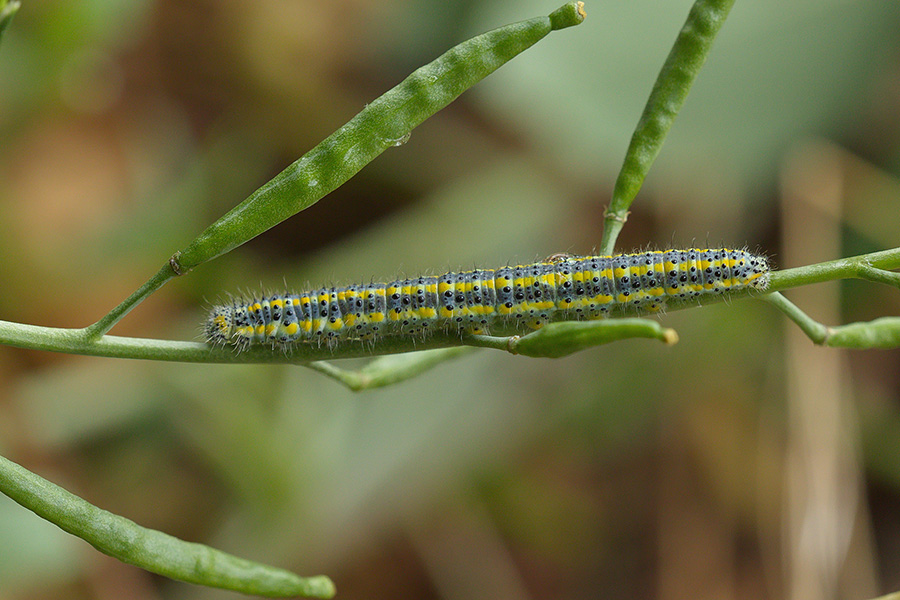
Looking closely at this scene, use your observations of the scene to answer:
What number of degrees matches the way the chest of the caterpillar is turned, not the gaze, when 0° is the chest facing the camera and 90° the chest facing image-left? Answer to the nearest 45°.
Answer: approximately 90°

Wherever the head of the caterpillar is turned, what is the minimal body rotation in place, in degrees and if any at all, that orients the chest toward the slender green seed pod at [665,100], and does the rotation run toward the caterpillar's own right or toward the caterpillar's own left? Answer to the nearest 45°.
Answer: approximately 135° to the caterpillar's own left

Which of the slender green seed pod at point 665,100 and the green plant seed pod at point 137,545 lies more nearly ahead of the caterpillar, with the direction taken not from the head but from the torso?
the green plant seed pod

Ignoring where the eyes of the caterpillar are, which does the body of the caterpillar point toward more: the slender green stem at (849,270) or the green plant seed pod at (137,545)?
the green plant seed pod

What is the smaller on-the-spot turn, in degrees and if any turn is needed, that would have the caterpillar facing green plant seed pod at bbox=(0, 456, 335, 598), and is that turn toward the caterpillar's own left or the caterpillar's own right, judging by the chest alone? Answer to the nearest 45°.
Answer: approximately 45° to the caterpillar's own left

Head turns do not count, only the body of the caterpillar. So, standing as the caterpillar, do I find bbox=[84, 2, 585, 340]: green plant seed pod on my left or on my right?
on my left

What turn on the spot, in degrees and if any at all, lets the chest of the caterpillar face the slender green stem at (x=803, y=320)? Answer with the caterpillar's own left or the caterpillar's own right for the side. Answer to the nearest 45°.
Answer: approximately 135° to the caterpillar's own left
